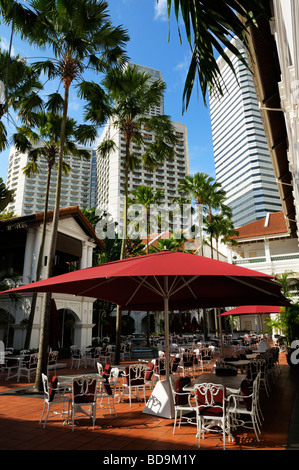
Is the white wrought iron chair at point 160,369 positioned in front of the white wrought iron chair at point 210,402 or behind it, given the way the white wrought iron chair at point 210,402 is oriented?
in front

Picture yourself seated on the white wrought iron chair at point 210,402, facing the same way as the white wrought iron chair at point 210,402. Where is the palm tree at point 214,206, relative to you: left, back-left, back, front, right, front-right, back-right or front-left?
front

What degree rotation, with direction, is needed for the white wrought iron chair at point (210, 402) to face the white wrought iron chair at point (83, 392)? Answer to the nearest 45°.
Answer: approximately 90° to its left

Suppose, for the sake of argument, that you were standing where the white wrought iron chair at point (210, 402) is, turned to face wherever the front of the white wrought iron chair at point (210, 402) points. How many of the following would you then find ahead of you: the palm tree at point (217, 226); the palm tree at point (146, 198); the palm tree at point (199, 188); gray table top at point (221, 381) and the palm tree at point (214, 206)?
5

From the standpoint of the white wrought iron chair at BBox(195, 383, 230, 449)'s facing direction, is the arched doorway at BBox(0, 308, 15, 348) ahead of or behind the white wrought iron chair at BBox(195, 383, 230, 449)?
ahead

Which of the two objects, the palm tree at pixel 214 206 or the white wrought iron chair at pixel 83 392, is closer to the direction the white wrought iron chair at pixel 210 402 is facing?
the palm tree

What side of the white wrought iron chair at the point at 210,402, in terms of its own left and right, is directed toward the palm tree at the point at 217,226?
front

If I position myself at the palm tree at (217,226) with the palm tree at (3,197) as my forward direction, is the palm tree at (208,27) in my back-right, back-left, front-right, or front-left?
front-left
